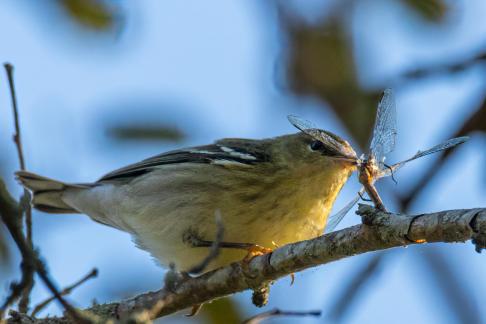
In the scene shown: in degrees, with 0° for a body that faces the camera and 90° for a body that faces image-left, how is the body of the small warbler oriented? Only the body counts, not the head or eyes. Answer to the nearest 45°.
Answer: approximately 270°

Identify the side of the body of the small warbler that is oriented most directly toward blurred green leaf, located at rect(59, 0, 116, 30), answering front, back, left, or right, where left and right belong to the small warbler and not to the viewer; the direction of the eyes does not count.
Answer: left

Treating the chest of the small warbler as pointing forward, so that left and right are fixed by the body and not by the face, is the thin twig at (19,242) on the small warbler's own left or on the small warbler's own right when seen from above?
on the small warbler's own right
